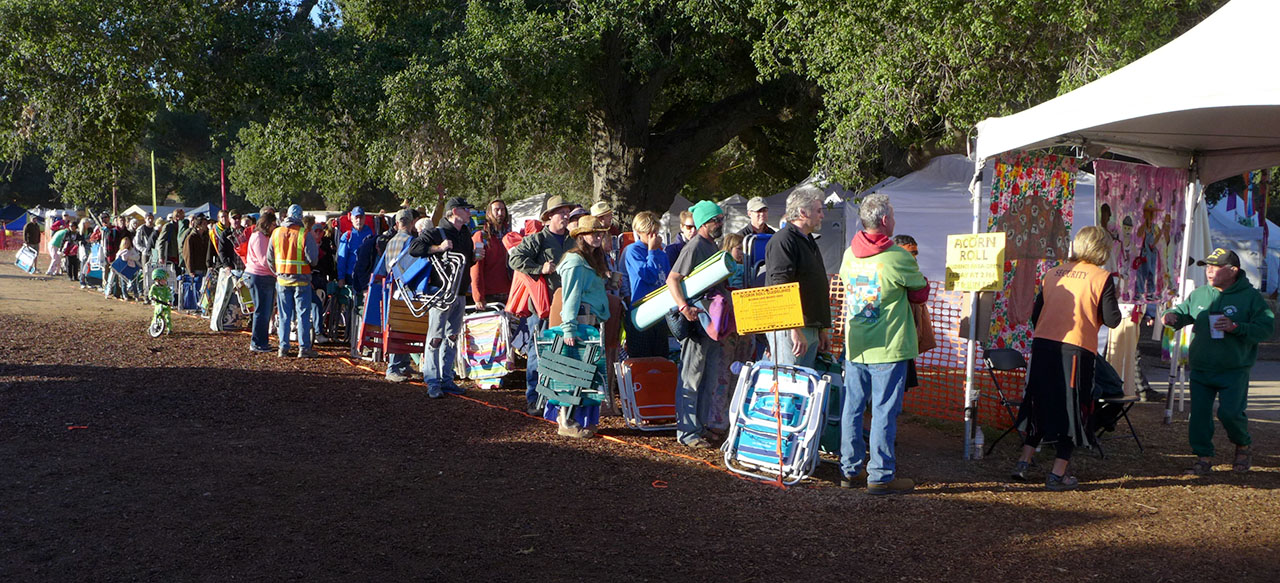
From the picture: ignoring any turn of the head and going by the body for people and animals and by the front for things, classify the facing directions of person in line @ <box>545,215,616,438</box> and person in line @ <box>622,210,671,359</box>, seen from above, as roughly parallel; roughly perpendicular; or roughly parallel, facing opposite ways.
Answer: roughly parallel

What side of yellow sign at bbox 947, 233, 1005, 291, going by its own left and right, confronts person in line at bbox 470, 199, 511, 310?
right

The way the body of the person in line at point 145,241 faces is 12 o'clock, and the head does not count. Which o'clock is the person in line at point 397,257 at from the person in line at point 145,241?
the person in line at point 397,257 is roughly at 1 o'clock from the person in line at point 145,241.

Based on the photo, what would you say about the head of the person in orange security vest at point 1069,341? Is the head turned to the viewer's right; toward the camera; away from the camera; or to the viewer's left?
away from the camera

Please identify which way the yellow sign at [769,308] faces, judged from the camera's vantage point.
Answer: facing the viewer

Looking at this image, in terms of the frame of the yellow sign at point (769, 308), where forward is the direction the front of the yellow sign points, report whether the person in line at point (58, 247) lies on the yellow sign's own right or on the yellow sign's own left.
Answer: on the yellow sign's own right

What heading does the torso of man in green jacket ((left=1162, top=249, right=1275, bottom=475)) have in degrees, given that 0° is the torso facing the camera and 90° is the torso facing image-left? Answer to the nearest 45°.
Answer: approximately 45°

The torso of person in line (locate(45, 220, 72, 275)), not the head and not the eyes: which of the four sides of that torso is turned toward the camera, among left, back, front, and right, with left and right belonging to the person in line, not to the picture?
right

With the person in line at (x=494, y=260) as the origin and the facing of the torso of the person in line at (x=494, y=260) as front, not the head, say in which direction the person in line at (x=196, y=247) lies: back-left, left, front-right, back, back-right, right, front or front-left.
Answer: back

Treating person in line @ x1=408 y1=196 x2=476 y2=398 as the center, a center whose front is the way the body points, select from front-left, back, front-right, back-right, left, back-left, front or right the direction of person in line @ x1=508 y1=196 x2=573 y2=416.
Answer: front

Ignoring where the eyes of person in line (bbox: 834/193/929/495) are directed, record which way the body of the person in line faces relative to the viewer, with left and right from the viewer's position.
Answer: facing away from the viewer and to the right of the viewer

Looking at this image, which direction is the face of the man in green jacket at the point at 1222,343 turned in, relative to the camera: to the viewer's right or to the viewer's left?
to the viewer's left

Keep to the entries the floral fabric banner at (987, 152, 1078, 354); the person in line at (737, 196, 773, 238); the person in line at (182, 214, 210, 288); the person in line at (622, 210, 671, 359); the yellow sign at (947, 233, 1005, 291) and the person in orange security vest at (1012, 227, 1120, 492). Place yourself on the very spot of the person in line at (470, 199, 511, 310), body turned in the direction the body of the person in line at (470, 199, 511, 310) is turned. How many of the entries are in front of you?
5
